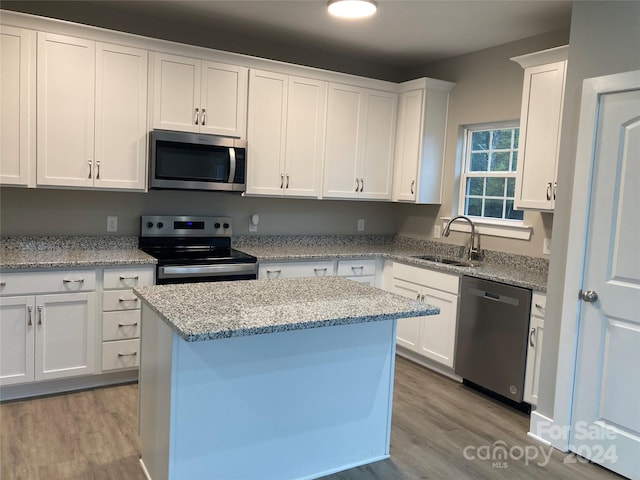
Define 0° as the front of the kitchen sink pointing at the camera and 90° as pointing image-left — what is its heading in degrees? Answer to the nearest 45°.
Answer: approximately 45°

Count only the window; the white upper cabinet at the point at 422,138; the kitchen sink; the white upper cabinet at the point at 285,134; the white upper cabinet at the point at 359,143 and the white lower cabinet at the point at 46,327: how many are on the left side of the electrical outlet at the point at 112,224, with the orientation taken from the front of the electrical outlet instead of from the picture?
5

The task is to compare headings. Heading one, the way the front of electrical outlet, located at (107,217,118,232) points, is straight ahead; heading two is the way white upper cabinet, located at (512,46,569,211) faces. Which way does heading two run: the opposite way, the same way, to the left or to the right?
to the right

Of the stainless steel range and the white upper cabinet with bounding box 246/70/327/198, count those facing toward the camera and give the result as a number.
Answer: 2

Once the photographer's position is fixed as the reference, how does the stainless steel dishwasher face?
facing the viewer and to the left of the viewer

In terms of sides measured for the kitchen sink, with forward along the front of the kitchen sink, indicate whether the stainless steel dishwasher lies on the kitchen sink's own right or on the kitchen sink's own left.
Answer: on the kitchen sink's own left

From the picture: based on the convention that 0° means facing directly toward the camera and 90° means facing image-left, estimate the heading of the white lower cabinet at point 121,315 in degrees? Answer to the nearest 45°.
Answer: approximately 0°

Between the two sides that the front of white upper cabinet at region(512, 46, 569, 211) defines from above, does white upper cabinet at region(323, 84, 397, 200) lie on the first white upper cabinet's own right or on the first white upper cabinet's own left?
on the first white upper cabinet's own right

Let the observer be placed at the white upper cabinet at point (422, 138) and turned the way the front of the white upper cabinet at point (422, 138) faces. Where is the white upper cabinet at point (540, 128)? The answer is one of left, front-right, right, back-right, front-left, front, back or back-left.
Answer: left
